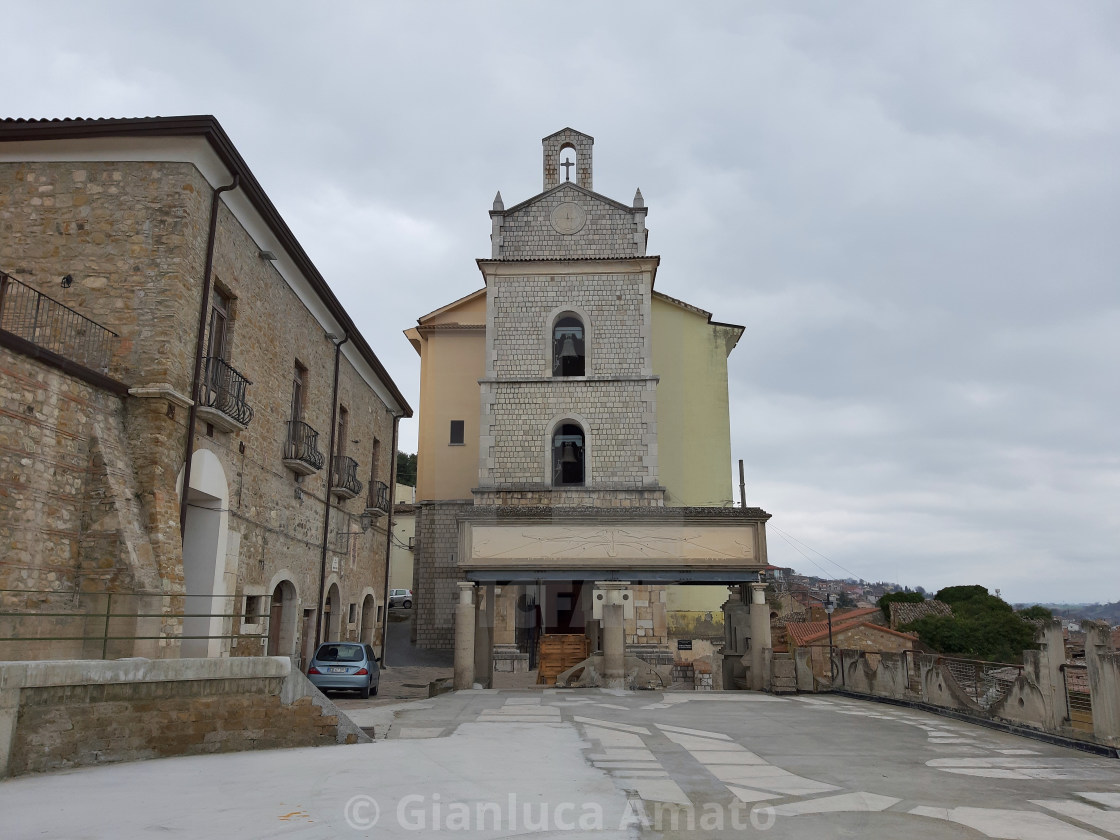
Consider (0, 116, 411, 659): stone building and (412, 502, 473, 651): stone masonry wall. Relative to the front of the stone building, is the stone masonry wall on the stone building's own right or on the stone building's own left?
on the stone building's own left

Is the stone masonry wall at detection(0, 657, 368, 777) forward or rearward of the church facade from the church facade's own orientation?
forward

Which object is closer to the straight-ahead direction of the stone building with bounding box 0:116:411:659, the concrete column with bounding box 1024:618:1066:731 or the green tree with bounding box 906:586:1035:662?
the concrete column

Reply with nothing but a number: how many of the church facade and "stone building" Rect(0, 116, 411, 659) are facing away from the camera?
0

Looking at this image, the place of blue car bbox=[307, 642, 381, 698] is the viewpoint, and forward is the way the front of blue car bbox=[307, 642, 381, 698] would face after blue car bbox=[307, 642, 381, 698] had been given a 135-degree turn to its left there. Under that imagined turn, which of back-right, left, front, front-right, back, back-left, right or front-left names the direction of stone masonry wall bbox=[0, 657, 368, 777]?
front-left

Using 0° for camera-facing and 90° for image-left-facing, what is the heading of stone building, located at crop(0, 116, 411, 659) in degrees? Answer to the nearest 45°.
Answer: approximately 315°

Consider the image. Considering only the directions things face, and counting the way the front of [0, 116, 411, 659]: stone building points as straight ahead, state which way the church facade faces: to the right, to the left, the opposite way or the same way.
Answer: to the right

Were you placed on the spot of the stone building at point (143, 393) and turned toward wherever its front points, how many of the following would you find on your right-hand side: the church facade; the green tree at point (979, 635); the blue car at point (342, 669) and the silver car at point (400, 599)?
0

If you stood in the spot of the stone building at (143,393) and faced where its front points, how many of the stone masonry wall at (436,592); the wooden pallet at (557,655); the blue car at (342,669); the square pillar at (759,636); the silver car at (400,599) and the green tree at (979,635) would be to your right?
0

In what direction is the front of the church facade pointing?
toward the camera

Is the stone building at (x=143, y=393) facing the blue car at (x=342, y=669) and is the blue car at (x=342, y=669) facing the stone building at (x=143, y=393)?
no

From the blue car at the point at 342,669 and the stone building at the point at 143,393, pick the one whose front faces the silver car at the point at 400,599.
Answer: the blue car at the point at 342,669

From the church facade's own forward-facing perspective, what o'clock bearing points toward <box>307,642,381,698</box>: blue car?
The blue car is roughly at 1 o'clock from the church facade.

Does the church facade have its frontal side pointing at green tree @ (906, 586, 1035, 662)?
no

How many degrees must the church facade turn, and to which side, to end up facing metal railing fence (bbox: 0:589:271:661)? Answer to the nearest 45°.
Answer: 0° — it already faces it

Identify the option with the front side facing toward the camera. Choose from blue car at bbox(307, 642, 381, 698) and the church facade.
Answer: the church facade

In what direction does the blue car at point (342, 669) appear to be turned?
away from the camera

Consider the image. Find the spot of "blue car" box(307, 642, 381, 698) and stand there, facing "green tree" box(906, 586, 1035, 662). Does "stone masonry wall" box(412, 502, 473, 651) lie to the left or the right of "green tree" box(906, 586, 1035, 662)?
left

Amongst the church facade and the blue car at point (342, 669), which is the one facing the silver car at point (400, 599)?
the blue car at point (342, 669)

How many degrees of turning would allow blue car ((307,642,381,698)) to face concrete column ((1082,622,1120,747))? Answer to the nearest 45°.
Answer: approximately 135° to its right

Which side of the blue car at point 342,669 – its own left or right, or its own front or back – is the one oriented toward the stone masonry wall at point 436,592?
front
